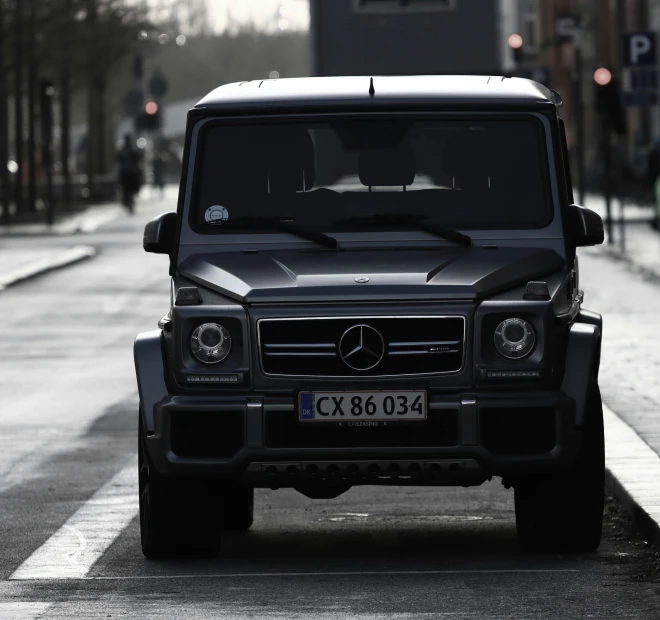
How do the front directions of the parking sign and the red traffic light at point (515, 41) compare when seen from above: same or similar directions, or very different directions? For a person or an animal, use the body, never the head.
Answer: same or similar directions

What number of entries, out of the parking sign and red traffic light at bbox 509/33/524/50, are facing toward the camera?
2

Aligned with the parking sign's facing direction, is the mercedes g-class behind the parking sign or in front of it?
in front

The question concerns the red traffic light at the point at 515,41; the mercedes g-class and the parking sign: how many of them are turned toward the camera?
3

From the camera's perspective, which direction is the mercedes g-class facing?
toward the camera

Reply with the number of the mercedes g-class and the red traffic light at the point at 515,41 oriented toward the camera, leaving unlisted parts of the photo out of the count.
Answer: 2

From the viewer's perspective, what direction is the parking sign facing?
toward the camera

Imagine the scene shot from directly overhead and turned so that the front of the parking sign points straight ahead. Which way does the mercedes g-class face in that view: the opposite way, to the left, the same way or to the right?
the same way

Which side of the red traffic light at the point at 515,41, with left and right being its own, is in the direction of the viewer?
front

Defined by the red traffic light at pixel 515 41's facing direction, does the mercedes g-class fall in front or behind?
in front

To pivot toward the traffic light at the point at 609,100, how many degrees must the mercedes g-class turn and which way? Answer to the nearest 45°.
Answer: approximately 180°
